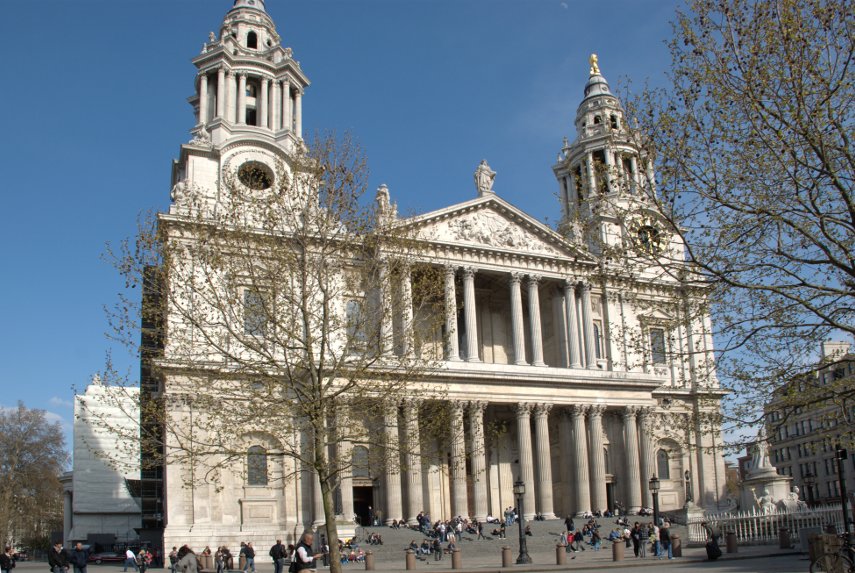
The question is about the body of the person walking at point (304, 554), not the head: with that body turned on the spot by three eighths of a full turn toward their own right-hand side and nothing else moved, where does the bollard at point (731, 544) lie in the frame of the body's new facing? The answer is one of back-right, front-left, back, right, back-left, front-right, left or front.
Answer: back

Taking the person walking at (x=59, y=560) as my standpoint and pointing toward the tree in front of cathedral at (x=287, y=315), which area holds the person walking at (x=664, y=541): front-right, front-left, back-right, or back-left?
front-left

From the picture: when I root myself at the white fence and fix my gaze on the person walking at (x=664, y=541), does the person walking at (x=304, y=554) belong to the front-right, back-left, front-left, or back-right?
front-left

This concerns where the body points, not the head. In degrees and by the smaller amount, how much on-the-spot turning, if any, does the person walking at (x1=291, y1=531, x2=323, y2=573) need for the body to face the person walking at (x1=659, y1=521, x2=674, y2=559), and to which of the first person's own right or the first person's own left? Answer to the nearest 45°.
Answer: approximately 45° to the first person's own left
